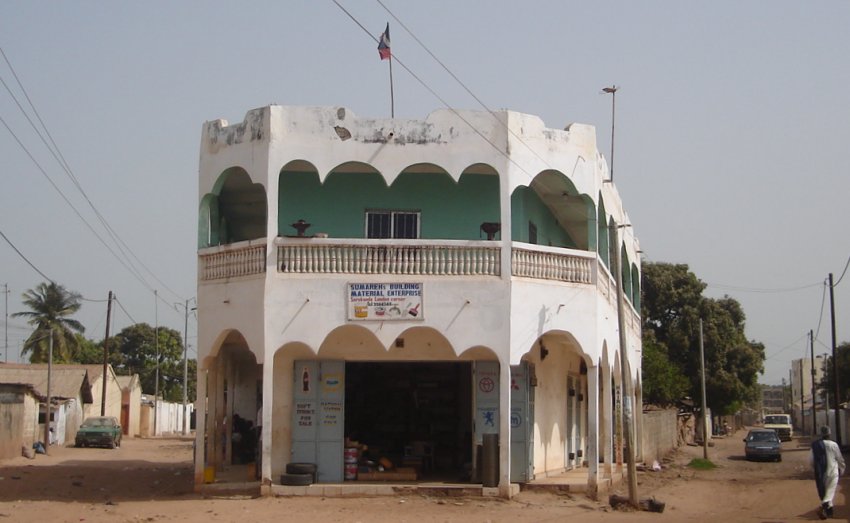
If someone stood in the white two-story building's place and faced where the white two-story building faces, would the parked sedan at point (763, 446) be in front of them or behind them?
behind

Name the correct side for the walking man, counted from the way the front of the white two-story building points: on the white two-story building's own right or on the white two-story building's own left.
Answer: on the white two-story building's own left

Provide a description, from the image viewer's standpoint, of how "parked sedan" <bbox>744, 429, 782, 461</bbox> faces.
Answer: facing the viewer

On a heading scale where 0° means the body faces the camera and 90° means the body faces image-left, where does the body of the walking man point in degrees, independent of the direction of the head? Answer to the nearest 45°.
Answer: approximately 180°

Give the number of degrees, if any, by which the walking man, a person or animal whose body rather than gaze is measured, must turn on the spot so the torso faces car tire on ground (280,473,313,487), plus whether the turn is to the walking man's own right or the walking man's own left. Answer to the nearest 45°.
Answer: approximately 90° to the walking man's own left

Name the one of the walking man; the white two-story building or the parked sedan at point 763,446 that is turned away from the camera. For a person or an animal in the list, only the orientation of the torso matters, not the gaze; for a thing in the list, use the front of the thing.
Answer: the walking man

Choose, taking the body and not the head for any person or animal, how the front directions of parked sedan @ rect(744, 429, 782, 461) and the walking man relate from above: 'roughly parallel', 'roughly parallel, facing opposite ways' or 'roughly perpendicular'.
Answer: roughly parallel, facing opposite ways

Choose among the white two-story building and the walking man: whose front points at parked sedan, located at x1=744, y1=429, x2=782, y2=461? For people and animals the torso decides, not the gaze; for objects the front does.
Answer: the walking man

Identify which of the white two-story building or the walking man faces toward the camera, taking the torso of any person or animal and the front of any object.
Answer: the white two-story building

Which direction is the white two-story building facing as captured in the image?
toward the camera

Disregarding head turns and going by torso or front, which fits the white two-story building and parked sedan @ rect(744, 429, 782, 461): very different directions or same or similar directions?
same or similar directions

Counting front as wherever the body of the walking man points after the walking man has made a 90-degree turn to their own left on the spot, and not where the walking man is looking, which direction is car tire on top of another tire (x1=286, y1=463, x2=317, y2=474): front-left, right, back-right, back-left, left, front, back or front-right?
front

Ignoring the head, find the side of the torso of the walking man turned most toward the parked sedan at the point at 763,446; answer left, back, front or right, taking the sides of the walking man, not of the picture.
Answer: front

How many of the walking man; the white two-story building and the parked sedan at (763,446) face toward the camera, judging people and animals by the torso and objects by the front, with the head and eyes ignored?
2

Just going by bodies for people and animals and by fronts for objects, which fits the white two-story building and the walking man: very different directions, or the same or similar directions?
very different directions
